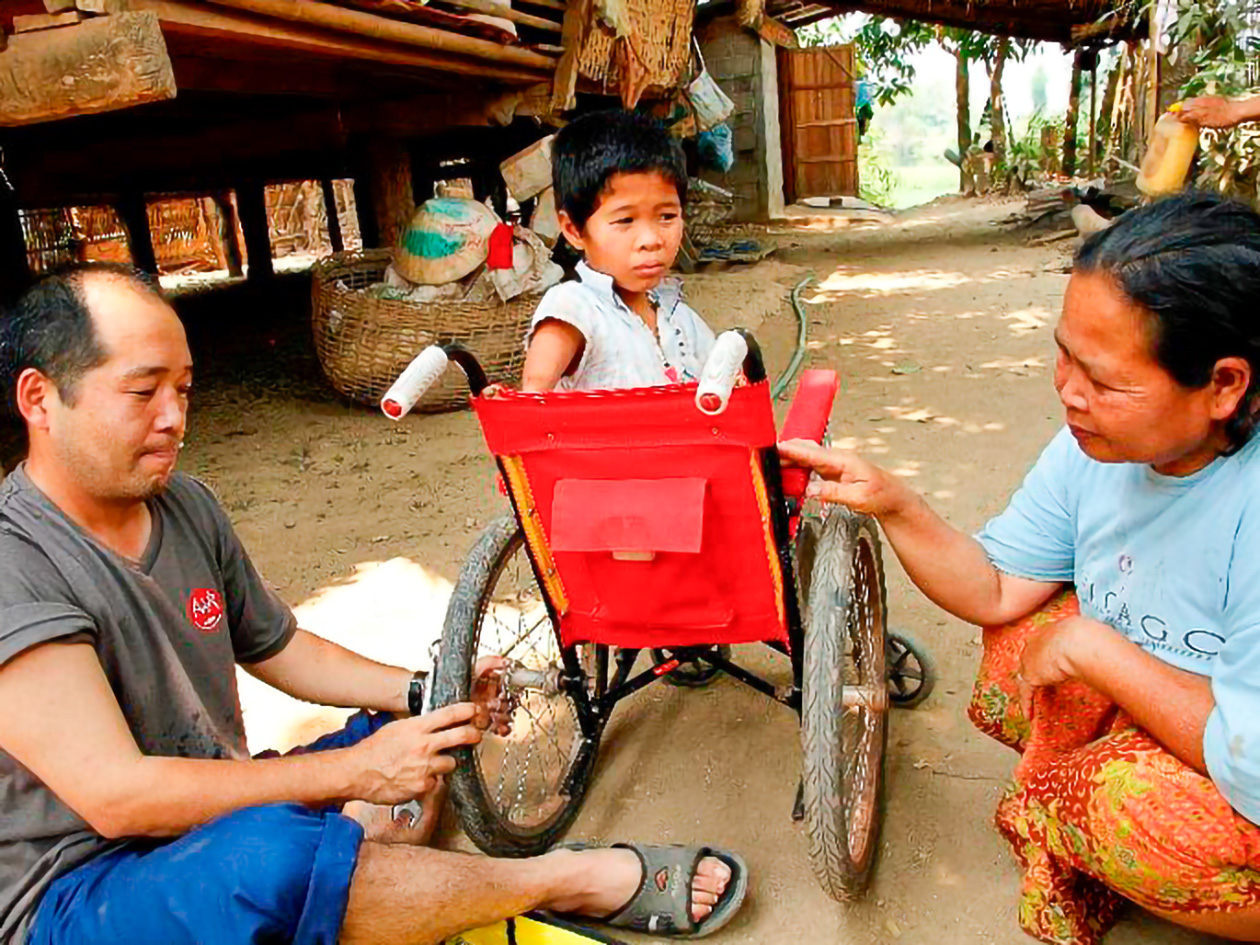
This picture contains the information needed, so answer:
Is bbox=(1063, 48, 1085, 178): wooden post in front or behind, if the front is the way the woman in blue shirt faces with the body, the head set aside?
behind

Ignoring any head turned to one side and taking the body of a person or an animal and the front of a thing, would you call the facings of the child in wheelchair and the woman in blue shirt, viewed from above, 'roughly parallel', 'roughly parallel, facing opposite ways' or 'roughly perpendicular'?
roughly perpendicular

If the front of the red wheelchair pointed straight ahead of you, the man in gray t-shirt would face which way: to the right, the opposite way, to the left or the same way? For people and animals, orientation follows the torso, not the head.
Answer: to the right

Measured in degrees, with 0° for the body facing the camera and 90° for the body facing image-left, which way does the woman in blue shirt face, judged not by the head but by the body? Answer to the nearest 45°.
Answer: approximately 45°

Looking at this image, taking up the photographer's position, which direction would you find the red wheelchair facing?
facing away from the viewer and to the right of the viewer

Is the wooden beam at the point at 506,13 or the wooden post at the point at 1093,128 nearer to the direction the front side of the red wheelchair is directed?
the wooden post

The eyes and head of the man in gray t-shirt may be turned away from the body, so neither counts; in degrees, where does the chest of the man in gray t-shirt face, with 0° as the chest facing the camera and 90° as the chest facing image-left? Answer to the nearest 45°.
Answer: approximately 315°

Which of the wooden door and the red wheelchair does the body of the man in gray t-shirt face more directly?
the red wheelchair

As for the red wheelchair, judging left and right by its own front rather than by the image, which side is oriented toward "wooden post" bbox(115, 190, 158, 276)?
left
